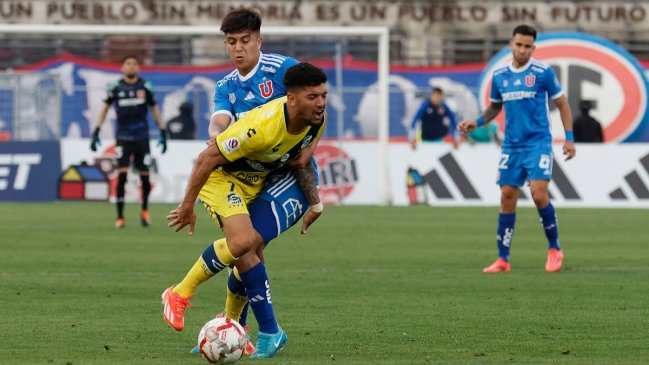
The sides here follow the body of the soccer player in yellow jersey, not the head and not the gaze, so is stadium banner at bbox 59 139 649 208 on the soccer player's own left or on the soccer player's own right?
on the soccer player's own left

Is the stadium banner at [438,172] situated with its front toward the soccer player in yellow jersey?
yes

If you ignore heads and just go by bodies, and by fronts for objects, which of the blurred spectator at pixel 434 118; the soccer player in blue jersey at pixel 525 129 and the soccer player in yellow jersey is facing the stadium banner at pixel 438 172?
the blurred spectator

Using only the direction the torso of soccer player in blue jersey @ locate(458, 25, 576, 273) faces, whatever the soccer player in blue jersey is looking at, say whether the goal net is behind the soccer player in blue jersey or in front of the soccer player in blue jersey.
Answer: behind

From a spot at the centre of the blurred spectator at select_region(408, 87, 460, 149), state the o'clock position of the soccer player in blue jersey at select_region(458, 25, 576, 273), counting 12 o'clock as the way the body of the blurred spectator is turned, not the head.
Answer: The soccer player in blue jersey is roughly at 12 o'clock from the blurred spectator.

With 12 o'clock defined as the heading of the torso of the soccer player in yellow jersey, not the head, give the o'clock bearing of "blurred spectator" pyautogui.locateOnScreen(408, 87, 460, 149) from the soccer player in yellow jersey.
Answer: The blurred spectator is roughly at 8 o'clock from the soccer player in yellow jersey.

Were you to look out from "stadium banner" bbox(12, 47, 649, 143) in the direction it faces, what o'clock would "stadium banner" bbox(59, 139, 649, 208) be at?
"stadium banner" bbox(59, 139, 649, 208) is roughly at 12 o'clock from "stadium banner" bbox(12, 47, 649, 143).

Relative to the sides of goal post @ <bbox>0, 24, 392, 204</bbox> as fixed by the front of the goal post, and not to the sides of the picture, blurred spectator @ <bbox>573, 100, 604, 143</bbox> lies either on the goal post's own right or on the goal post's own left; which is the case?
on the goal post's own left

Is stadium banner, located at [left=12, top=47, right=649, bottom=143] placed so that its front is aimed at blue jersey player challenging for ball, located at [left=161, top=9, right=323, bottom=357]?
yes

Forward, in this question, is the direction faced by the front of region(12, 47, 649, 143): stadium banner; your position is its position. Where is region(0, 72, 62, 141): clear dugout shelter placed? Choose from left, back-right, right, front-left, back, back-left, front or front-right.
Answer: right

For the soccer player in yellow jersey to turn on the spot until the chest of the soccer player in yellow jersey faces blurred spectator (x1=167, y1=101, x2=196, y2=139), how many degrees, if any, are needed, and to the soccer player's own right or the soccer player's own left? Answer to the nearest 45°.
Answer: approximately 135° to the soccer player's own left

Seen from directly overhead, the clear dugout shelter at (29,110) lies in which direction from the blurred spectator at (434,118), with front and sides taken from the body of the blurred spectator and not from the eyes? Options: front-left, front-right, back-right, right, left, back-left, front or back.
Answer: right
